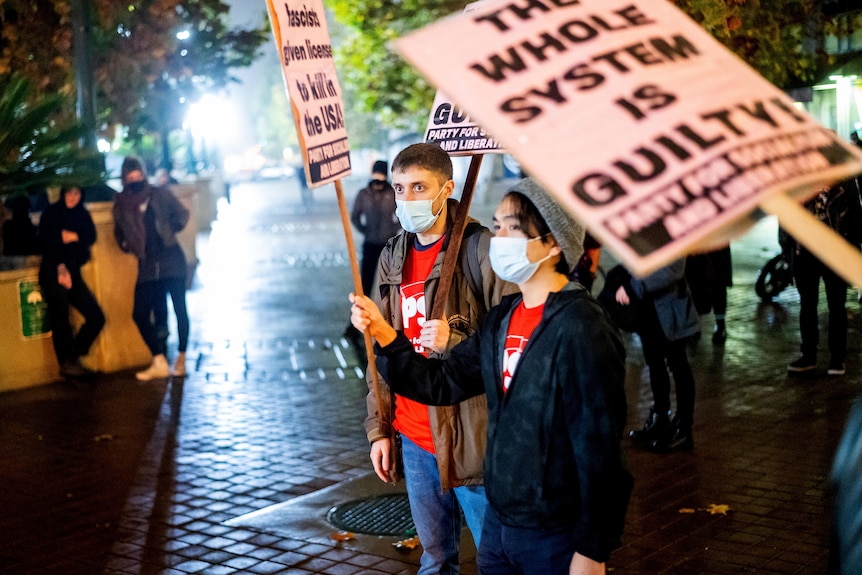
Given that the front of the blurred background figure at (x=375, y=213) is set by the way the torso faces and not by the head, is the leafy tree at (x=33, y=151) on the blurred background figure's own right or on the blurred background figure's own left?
on the blurred background figure's own right

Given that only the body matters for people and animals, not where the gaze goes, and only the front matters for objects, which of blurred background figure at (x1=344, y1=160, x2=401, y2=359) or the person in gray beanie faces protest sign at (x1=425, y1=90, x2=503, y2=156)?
the blurred background figure

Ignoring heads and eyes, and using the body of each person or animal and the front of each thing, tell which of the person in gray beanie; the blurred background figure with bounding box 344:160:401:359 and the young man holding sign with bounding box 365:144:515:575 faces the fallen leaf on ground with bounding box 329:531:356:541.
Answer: the blurred background figure

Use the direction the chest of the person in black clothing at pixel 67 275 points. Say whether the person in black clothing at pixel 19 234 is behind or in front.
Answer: behind

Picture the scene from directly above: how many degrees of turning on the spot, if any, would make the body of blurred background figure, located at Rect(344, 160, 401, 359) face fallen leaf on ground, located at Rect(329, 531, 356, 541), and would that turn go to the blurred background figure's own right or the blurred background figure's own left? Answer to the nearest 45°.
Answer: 0° — they already face it

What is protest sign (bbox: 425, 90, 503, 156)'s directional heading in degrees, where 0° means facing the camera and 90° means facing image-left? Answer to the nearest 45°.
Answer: approximately 0°

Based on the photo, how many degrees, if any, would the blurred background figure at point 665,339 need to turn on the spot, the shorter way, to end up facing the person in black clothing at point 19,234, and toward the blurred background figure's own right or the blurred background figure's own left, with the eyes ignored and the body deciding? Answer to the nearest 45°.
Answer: approximately 45° to the blurred background figure's own right

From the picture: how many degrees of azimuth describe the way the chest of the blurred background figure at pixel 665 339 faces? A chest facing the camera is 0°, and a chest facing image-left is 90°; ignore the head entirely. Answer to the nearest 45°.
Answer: approximately 90°

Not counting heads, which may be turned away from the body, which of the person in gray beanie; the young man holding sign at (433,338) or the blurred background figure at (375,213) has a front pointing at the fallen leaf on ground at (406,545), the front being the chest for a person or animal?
the blurred background figure
